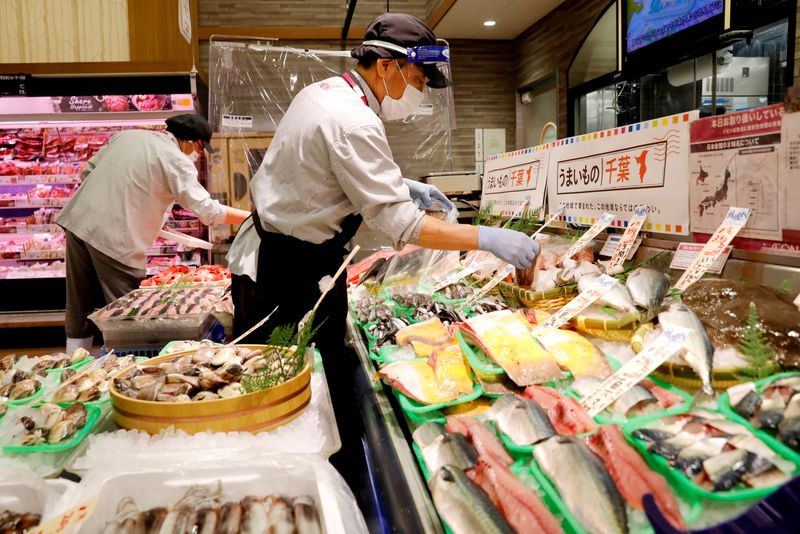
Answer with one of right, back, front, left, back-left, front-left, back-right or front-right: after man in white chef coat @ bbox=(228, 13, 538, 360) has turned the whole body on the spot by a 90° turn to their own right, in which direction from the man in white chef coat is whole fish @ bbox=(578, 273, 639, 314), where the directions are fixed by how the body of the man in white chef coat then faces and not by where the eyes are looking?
front-left

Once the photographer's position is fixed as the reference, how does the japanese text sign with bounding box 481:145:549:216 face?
facing the viewer and to the left of the viewer

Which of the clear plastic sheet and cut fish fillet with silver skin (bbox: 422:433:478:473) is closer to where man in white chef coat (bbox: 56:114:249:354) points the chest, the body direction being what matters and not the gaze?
the clear plastic sheet

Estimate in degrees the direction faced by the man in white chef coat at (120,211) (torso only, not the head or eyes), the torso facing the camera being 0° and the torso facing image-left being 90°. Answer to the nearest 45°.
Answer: approximately 225°

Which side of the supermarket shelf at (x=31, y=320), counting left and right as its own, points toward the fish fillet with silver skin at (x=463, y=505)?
front

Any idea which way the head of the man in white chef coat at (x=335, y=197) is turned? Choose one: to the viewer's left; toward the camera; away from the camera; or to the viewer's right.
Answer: to the viewer's right

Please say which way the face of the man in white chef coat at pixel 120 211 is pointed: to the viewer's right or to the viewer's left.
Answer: to the viewer's right

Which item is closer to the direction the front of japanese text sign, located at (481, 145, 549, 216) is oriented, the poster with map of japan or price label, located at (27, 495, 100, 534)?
the price label

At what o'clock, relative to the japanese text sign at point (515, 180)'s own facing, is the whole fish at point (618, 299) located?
The whole fish is roughly at 10 o'clock from the japanese text sign.

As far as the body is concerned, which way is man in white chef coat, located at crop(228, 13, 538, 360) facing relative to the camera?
to the viewer's right

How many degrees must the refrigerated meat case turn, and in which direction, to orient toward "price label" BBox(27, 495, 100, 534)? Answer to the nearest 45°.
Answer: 0° — it already faces it

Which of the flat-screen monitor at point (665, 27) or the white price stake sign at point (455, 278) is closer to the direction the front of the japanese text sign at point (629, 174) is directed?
the white price stake sign
